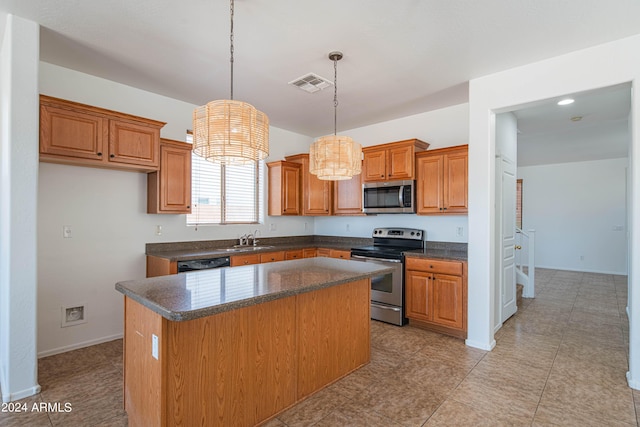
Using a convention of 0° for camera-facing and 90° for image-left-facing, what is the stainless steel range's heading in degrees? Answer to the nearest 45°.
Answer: approximately 45°

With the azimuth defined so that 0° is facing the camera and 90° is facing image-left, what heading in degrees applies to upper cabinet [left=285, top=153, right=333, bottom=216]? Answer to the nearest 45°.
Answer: approximately 0°

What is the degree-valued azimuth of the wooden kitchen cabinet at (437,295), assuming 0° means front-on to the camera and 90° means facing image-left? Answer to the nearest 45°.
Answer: approximately 45°

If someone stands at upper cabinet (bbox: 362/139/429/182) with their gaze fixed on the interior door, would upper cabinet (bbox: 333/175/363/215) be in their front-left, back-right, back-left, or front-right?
back-left
